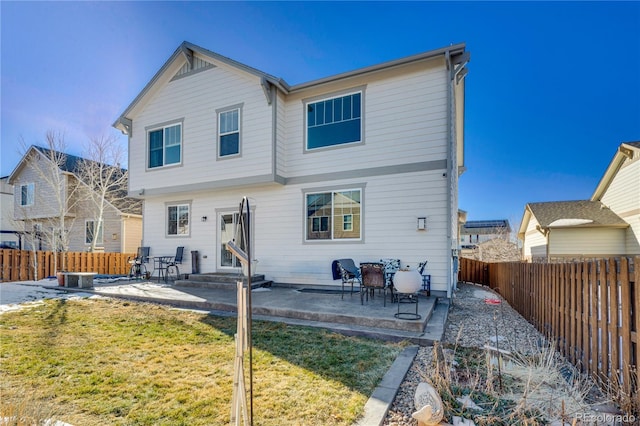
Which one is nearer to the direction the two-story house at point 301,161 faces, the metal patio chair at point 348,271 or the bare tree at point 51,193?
the bare tree

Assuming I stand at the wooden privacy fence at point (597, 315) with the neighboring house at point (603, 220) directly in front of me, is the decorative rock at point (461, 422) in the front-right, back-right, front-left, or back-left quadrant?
back-left

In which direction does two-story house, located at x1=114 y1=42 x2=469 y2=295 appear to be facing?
away from the camera

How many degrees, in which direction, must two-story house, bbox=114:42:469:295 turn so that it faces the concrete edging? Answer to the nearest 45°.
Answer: approximately 180°
